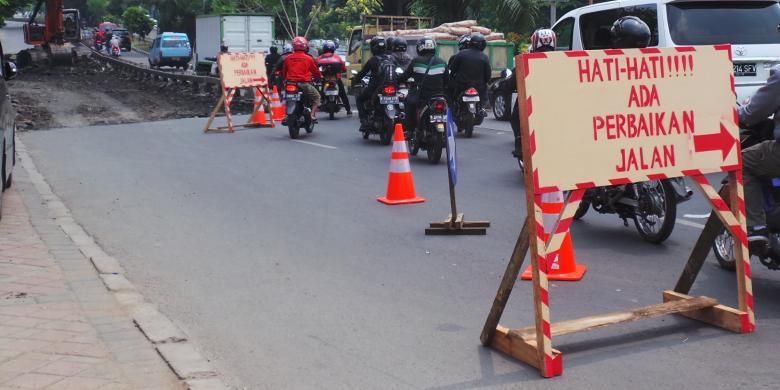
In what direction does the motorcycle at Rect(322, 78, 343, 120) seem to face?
away from the camera

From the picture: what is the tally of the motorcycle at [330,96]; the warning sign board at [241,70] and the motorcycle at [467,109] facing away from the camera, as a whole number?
2

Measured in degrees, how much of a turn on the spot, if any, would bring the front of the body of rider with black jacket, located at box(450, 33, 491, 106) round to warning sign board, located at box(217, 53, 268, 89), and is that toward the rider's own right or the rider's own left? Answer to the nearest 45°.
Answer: approximately 45° to the rider's own left

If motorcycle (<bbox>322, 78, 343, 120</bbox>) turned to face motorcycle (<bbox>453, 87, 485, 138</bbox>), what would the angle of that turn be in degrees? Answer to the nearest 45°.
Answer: approximately 135° to its right

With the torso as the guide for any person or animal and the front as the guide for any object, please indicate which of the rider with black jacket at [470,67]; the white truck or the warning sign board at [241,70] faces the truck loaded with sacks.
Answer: the rider with black jacket

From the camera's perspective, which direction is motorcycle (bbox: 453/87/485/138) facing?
away from the camera

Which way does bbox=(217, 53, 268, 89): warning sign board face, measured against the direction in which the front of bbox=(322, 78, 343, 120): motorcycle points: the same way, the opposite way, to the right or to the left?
the opposite way

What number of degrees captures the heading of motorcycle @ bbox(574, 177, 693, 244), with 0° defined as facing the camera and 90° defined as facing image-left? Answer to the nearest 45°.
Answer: approximately 135°

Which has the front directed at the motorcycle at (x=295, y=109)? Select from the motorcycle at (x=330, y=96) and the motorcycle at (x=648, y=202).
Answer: the motorcycle at (x=648, y=202)

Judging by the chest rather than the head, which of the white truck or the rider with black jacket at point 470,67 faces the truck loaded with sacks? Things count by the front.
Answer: the rider with black jacket

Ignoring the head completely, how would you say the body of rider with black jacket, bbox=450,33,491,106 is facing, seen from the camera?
away from the camera

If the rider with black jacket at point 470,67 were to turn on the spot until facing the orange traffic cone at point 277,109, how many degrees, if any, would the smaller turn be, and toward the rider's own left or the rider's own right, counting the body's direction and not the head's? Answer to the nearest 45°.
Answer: approximately 45° to the rider's own left

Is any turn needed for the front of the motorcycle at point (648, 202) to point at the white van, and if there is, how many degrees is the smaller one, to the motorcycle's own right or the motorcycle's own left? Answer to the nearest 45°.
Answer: approximately 45° to the motorcycle's own right
